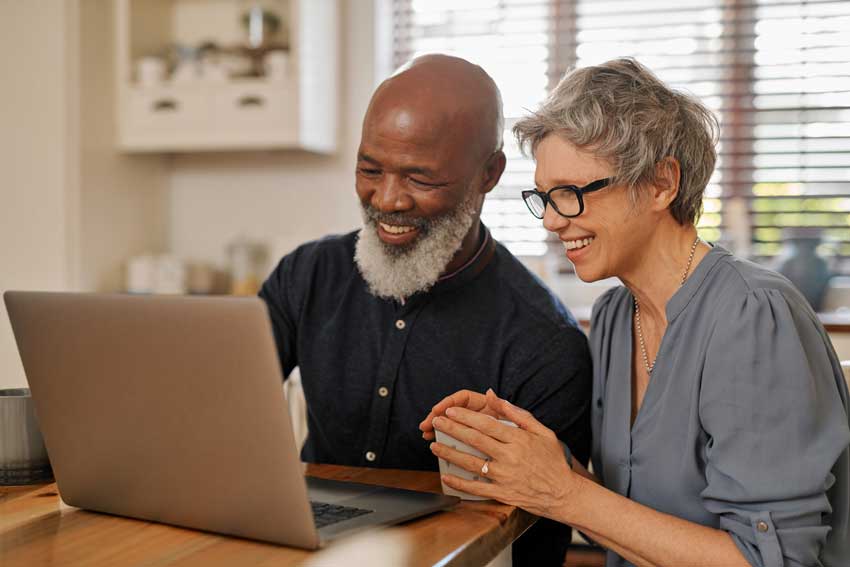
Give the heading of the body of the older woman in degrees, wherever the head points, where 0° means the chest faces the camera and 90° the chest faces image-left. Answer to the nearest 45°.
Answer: approximately 45°

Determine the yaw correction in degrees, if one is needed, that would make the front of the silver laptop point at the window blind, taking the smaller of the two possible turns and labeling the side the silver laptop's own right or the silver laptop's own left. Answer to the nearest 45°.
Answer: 0° — it already faces it

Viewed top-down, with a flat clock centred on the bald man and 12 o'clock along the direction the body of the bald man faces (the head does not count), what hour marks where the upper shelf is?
The upper shelf is roughly at 4 o'clock from the bald man.

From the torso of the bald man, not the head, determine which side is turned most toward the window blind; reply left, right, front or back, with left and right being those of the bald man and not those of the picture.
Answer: back

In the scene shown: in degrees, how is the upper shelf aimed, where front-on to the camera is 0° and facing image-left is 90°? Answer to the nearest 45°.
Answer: approximately 0°

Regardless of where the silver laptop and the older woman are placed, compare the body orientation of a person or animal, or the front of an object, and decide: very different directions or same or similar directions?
very different directions

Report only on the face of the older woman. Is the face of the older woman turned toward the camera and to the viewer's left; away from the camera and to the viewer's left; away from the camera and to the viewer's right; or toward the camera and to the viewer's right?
toward the camera and to the viewer's left

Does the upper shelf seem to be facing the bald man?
yes

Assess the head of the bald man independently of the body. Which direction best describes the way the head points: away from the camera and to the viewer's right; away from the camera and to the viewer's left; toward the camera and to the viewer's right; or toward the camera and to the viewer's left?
toward the camera and to the viewer's left

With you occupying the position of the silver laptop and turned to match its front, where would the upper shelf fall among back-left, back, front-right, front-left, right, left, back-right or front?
front-left

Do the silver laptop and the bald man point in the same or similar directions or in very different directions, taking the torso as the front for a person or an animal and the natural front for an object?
very different directions

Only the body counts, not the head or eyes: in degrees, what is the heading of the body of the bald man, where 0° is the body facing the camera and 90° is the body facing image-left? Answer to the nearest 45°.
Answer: approximately 45°

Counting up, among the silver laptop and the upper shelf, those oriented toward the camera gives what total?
1

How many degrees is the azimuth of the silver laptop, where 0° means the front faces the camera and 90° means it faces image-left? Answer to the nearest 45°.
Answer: approximately 225°

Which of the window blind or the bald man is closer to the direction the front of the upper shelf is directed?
the bald man
